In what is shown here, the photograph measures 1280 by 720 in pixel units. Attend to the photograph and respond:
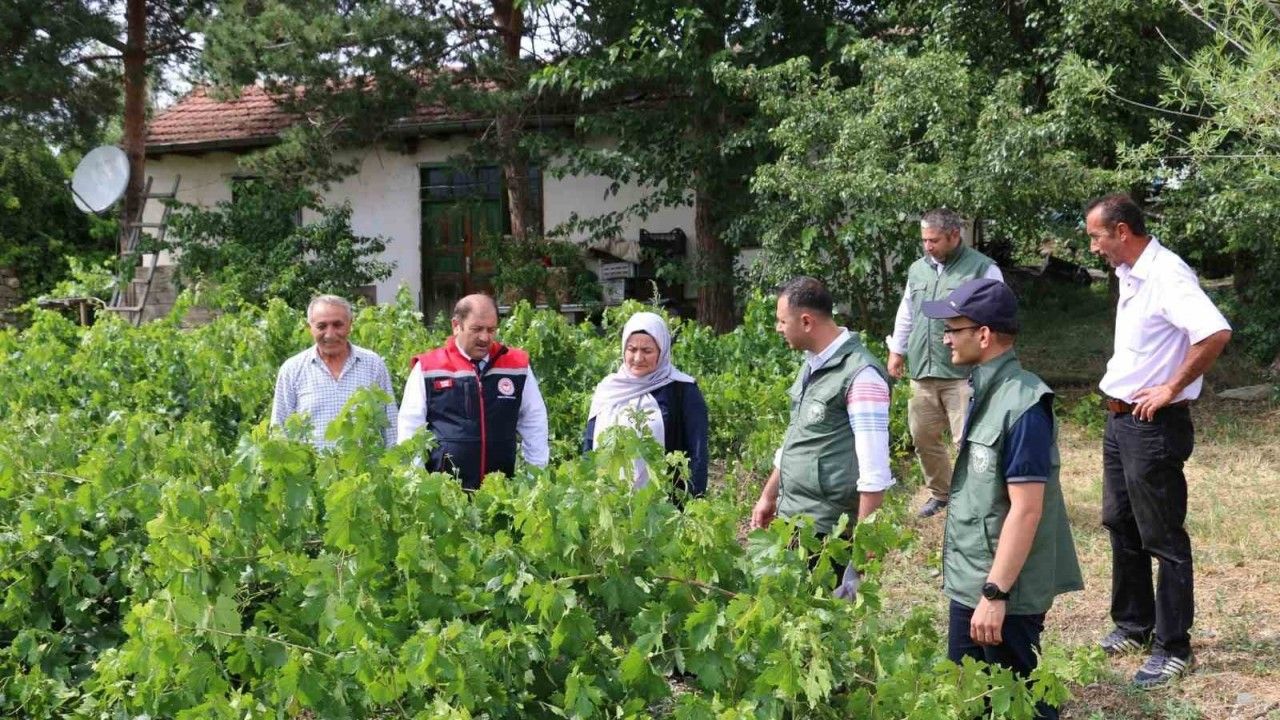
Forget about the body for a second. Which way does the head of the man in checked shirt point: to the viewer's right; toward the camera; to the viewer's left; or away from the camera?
toward the camera

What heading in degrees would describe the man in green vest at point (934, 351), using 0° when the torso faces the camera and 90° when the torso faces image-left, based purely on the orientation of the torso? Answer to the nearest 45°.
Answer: approximately 45°

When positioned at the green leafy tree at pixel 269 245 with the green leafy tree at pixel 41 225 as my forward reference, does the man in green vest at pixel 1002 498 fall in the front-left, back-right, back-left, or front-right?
back-left

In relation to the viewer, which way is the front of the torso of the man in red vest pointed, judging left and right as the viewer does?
facing the viewer

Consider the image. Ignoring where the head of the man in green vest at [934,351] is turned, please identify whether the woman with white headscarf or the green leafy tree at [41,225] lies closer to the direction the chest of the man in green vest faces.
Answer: the woman with white headscarf

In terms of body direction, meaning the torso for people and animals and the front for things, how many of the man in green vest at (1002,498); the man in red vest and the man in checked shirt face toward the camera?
2

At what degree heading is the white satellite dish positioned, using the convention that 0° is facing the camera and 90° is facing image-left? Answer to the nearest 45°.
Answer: approximately 45°

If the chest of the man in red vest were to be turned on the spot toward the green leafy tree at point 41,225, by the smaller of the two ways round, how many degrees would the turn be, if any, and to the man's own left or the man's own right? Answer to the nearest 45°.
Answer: approximately 135° to the man's own right

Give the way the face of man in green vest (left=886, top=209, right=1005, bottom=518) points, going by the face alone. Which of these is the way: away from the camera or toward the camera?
toward the camera

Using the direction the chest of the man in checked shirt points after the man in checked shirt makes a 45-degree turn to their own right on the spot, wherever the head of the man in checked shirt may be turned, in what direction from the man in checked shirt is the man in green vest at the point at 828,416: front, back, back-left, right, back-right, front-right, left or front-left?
left

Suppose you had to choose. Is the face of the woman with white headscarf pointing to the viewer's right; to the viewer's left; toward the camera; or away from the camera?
toward the camera

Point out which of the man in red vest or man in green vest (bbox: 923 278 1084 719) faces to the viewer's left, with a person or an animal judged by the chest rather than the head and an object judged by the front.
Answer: the man in green vest

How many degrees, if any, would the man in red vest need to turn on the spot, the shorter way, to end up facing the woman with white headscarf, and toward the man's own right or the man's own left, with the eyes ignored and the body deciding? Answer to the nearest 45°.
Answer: approximately 45° to the man's own left

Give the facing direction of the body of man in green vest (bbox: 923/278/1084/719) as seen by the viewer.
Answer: to the viewer's left

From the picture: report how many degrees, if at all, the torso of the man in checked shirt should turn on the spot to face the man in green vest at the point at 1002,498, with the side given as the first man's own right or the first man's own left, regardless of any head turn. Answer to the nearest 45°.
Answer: approximately 45° to the first man's own left

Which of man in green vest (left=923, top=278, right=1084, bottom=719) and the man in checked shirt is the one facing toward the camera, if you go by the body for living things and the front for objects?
the man in checked shirt

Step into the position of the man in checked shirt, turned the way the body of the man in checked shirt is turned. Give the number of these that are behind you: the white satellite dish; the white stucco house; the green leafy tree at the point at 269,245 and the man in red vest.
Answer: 3

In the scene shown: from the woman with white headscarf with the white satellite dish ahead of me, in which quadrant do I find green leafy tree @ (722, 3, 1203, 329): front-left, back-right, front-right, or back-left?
front-right

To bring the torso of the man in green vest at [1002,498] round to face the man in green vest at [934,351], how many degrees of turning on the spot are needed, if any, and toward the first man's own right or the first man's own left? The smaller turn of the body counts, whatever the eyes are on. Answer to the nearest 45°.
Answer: approximately 90° to the first man's own right
